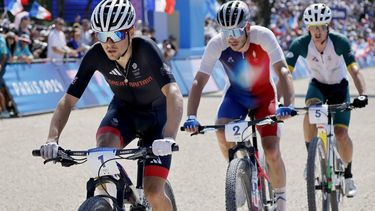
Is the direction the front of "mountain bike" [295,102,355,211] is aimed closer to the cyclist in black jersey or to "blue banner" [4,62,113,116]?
the cyclist in black jersey

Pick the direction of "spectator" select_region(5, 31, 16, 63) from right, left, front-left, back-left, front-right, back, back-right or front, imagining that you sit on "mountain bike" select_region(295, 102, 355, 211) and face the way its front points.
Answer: back-right

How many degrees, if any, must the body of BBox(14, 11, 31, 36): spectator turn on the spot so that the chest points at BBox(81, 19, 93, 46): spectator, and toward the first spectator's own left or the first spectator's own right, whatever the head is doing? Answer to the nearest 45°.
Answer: approximately 90° to the first spectator's own left

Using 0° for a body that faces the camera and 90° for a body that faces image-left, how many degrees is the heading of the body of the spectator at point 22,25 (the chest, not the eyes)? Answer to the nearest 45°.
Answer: approximately 315°

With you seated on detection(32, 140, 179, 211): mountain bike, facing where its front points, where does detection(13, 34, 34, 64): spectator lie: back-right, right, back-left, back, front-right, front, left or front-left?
back-right

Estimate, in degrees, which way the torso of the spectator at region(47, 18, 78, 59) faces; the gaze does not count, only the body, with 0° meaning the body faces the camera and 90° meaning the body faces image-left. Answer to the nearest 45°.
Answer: approximately 315°

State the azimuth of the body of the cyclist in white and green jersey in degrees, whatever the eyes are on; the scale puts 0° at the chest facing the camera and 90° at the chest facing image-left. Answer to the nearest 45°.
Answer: approximately 0°

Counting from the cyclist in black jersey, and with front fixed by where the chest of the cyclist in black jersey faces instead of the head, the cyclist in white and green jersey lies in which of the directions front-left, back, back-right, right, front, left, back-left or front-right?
back
